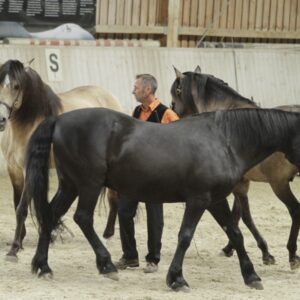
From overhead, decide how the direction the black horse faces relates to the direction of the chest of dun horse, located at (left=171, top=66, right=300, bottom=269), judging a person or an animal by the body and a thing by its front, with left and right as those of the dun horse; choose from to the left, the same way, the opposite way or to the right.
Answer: the opposite way

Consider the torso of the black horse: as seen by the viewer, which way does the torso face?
to the viewer's right

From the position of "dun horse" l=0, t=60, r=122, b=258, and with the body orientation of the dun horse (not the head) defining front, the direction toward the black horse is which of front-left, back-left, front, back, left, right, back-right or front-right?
left

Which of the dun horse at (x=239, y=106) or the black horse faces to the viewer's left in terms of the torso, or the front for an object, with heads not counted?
the dun horse

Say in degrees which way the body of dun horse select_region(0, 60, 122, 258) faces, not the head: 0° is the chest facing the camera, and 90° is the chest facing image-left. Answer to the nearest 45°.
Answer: approximately 45°

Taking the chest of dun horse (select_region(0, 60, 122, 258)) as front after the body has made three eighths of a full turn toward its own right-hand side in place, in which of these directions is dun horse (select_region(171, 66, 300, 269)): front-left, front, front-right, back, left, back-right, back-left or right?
right

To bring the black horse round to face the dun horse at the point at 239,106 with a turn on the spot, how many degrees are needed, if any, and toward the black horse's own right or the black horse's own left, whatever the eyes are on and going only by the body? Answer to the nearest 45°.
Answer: approximately 45° to the black horse's own left

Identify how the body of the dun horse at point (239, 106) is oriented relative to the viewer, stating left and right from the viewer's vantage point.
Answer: facing to the left of the viewer

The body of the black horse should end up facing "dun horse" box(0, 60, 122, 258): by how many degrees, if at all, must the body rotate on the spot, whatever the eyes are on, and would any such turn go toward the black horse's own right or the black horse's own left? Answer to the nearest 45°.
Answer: approximately 135° to the black horse's own left
